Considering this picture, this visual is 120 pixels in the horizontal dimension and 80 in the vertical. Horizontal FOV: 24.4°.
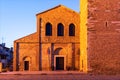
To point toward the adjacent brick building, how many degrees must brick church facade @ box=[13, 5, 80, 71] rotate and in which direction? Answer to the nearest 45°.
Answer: approximately 45° to its left

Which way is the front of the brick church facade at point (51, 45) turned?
toward the camera
